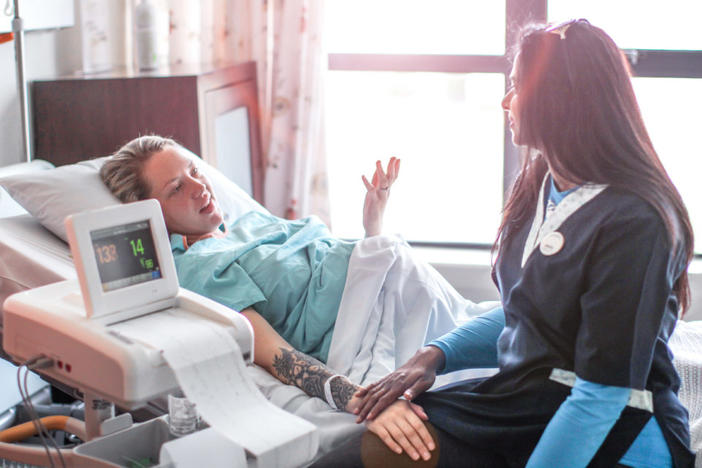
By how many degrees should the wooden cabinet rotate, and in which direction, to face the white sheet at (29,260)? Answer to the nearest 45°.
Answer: approximately 45° to its right

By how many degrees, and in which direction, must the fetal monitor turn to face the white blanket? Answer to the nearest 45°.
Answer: approximately 90° to its left

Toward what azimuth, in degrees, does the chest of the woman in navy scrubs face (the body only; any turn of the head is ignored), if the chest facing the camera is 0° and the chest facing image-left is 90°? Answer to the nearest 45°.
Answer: approximately 45°

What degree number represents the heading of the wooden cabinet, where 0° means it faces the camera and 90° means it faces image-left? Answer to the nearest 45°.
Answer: approximately 315°

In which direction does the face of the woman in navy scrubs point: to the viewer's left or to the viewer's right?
to the viewer's left
